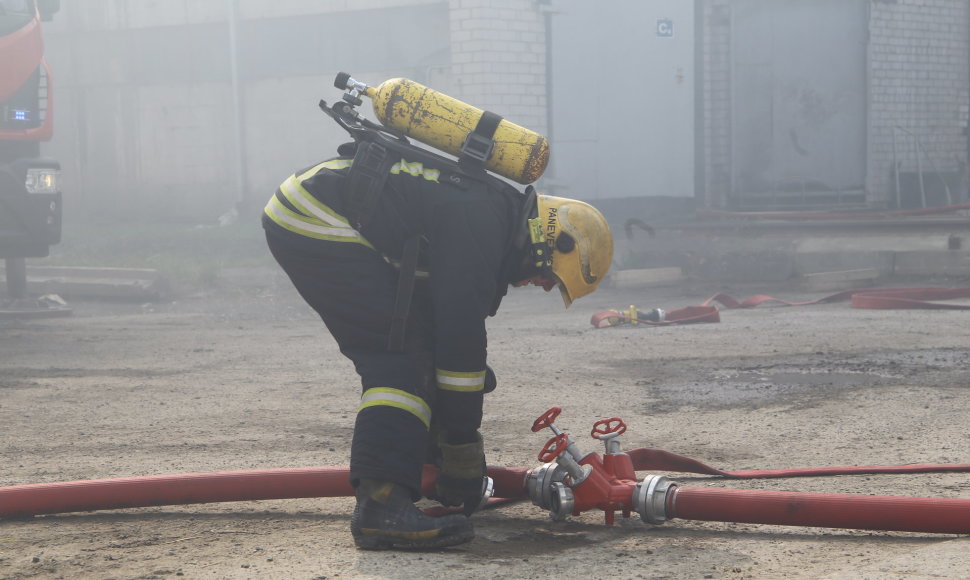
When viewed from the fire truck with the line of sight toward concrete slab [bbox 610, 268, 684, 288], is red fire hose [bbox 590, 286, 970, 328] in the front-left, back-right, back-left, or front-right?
front-right

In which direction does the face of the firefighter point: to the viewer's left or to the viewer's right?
to the viewer's right

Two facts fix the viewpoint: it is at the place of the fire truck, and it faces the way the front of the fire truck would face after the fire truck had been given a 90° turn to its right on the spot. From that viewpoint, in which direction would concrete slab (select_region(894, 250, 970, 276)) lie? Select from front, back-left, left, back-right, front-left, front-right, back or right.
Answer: back

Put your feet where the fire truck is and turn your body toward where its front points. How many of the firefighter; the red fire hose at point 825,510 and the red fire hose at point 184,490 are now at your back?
0

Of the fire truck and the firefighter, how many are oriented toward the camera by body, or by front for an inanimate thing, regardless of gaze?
1

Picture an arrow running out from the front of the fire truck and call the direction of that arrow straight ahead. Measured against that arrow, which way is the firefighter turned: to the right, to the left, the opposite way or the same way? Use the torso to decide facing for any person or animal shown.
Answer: to the left

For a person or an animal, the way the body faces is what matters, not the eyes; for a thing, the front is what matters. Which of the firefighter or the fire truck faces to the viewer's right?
the firefighter

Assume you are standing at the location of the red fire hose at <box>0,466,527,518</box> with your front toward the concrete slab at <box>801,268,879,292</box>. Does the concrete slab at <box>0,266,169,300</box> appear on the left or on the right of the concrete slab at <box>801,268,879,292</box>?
left

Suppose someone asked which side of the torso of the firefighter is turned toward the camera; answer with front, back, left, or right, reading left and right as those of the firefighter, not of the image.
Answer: right

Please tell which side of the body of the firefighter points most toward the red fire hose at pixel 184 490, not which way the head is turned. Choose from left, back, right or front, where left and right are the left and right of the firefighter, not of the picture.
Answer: back

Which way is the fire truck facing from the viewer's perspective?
toward the camera

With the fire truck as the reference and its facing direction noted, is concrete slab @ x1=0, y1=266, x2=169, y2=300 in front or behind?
behind

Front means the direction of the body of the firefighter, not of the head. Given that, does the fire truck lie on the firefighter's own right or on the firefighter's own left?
on the firefighter's own left

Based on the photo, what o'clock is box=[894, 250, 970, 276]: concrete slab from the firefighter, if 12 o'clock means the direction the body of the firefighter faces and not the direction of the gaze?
The concrete slab is roughly at 10 o'clock from the firefighter.

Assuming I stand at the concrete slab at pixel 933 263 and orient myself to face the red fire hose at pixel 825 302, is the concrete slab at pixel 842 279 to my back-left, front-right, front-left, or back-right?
front-right
